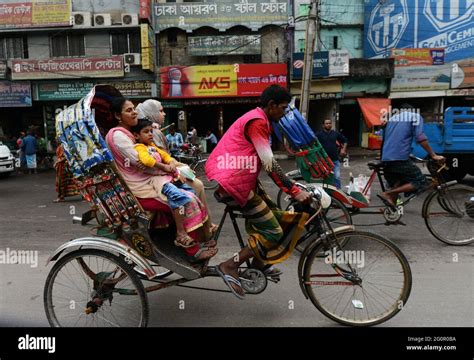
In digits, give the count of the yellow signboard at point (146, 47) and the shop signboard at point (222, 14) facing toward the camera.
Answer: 2

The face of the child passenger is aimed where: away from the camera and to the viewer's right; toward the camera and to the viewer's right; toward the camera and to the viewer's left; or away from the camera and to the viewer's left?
toward the camera and to the viewer's right

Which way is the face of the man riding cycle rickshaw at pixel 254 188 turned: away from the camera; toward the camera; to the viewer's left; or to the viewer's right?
to the viewer's right

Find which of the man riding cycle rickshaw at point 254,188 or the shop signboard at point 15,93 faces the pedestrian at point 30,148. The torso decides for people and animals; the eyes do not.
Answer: the shop signboard

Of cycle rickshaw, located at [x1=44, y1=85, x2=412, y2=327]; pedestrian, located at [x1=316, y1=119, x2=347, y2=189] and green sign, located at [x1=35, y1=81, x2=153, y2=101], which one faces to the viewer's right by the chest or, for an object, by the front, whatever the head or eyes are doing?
the cycle rickshaw

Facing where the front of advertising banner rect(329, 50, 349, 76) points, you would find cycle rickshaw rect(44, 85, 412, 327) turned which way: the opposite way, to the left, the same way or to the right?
to the left

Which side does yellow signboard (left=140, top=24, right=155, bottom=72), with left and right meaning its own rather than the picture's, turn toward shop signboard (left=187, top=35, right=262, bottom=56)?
left

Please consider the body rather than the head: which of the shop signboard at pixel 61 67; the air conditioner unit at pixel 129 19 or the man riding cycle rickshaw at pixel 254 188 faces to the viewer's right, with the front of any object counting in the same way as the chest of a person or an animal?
the man riding cycle rickshaw

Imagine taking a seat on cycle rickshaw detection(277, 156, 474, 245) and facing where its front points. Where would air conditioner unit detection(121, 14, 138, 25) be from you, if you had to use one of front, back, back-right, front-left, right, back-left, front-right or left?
back-left

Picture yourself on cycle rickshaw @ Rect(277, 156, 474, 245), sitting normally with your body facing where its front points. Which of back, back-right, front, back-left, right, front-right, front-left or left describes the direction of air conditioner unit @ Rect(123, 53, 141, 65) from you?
back-left

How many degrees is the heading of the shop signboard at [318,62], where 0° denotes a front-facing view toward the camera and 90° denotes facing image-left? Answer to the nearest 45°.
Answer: approximately 0°

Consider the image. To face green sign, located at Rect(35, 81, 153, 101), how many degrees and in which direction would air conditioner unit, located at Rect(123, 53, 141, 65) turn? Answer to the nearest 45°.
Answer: approximately 90° to its right
